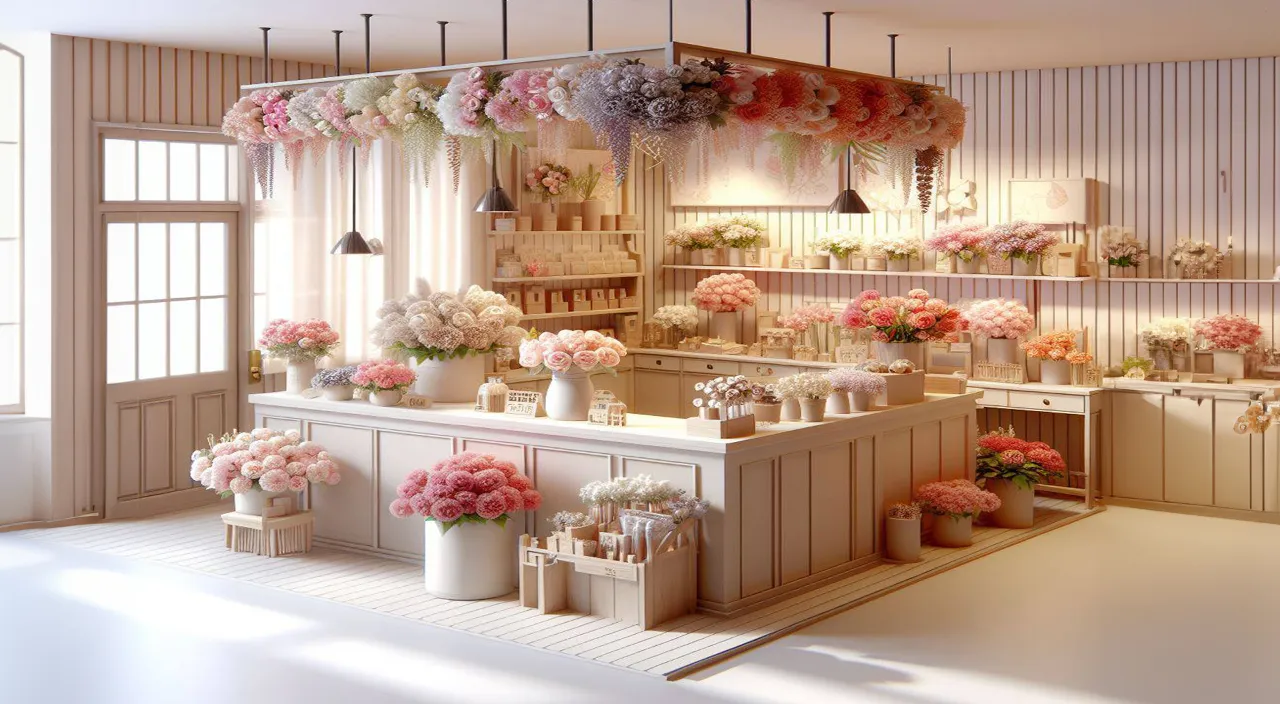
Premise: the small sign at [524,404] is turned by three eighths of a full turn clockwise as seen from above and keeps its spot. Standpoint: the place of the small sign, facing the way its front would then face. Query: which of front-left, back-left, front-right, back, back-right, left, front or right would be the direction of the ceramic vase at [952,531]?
back-right

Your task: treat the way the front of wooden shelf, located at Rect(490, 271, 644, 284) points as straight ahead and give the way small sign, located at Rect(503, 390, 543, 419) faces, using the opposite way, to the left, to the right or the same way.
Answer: the same way

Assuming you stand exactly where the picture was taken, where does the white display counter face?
facing the viewer and to the left of the viewer

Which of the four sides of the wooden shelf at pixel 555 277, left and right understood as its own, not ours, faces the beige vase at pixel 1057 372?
left

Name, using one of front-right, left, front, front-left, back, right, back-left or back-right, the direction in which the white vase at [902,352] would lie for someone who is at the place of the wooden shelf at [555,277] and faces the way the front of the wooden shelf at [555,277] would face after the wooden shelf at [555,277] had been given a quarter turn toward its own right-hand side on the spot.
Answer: back-left

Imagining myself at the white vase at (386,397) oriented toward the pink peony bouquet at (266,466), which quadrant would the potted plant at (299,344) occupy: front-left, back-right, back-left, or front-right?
front-right

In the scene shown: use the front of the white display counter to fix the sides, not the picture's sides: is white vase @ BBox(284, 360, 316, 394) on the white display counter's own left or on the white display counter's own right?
on the white display counter's own right

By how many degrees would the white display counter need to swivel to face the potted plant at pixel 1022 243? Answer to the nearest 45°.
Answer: approximately 180°

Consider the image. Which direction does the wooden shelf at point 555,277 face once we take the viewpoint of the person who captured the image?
facing the viewer

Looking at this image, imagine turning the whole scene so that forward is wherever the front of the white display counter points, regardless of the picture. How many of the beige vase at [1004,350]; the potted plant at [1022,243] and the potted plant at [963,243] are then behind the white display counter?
3

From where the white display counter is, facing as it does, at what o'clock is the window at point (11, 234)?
The window is roughly at 2 o'clock from the white display counter.

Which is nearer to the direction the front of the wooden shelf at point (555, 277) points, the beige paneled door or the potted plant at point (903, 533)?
the potted plant
